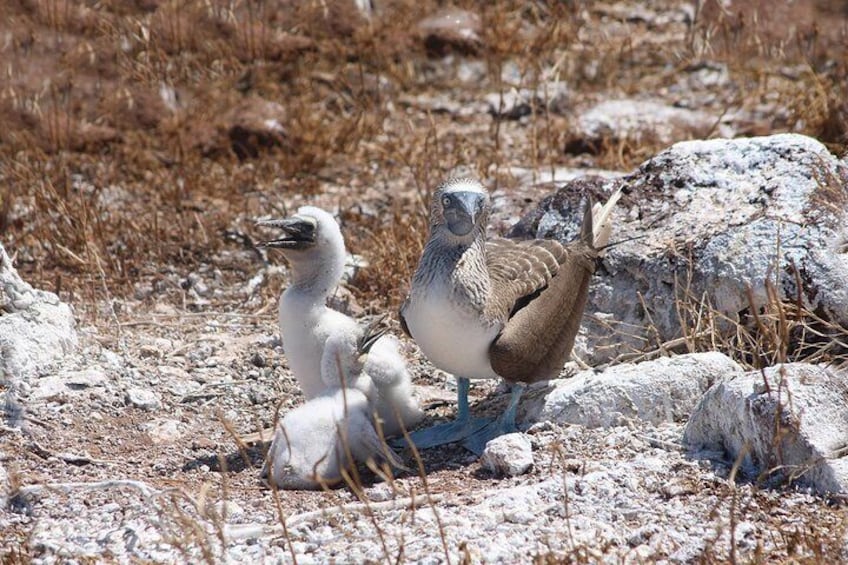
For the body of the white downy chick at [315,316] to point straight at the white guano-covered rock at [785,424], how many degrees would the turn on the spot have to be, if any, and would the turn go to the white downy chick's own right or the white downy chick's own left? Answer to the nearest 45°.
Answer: approximately 135° to the white downy chick's own left

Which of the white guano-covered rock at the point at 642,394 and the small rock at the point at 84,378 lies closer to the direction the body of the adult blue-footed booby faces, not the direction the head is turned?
the small rock

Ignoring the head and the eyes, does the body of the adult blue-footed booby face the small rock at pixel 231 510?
yes

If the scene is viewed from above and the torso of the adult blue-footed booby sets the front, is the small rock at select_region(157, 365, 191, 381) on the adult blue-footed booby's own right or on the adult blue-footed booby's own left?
on the adult blue-footed booby's own right

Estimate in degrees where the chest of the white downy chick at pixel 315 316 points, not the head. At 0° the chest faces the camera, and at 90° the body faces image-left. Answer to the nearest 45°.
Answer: approximately 90°

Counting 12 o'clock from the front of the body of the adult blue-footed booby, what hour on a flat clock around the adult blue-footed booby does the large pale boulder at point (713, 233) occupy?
The large pale boulder is roughly at 6 o'clock from the adult blue-footed booby.

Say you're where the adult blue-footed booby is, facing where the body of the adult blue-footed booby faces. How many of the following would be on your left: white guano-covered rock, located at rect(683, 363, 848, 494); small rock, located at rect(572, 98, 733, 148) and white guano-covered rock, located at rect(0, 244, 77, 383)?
1

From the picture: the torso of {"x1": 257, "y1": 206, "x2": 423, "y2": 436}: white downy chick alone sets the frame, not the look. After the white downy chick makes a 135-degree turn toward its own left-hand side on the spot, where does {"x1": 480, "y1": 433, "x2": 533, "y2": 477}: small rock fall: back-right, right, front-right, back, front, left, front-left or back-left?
front

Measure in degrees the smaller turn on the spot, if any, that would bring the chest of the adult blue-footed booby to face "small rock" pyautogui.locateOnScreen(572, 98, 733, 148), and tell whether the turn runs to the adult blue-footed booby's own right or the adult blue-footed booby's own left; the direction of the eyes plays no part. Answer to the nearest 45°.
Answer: approximately 135° to the adult blue-footed booby's own right

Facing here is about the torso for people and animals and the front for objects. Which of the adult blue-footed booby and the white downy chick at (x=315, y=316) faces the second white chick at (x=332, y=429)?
the adult blue-footed booby
